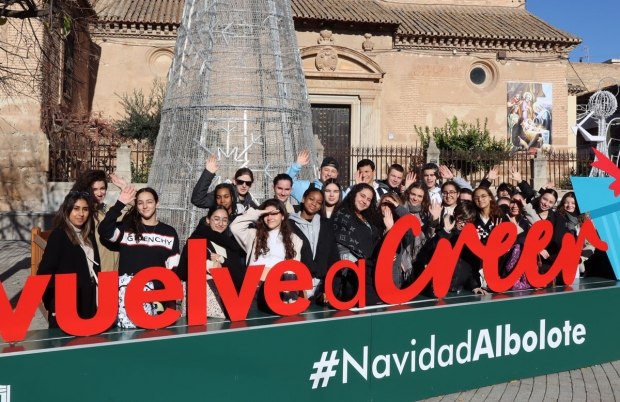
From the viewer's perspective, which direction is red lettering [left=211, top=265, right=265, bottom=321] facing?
toward the camera

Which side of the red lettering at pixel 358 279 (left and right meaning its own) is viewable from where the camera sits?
front

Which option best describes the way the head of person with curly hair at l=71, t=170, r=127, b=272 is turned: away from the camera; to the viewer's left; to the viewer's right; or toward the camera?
toward the camera

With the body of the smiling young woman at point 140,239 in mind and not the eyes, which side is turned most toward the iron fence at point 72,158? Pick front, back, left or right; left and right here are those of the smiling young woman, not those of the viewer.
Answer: back

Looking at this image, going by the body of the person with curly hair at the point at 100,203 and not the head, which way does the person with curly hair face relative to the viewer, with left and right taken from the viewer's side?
facing the viewer and to the right of the viewer

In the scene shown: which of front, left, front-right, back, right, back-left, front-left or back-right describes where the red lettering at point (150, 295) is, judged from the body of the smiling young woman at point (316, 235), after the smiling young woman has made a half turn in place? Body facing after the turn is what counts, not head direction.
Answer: back-left

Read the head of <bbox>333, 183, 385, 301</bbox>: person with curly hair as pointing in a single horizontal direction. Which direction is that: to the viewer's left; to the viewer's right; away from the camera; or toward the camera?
toward the camera

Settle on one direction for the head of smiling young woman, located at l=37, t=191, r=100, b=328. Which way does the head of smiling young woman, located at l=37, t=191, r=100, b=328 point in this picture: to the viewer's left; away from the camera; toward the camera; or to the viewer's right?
toward the camera

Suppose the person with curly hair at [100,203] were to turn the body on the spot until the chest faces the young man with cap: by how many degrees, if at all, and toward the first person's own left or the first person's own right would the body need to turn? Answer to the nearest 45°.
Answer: approximately 90° to the first person's own left

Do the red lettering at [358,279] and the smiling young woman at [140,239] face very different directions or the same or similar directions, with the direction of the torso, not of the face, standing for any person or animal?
same or similar directions

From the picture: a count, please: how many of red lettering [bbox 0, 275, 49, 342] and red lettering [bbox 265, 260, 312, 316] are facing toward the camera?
2

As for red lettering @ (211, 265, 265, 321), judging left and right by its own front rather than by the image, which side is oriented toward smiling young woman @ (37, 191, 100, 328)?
right

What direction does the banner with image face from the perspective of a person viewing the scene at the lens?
facing the viewer

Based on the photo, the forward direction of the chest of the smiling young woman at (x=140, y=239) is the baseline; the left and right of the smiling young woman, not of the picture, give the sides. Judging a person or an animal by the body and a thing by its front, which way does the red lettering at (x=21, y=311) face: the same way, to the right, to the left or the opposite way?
the same way

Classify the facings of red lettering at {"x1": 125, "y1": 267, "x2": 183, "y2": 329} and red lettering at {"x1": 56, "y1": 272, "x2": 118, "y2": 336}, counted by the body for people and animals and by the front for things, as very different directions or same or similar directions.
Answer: same or similar directions
